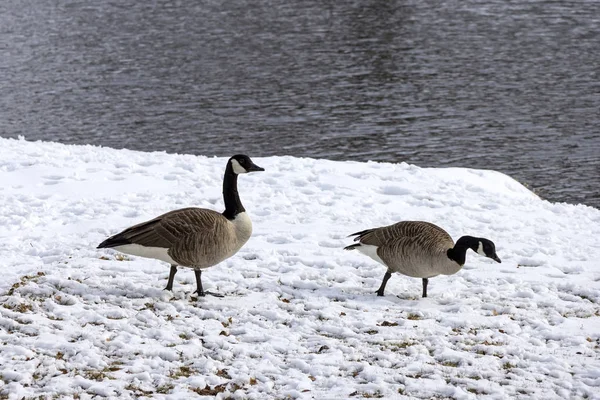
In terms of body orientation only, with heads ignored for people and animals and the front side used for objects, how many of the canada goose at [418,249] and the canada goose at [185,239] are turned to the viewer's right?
2

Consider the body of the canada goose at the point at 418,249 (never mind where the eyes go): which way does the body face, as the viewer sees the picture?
to the viewer's right

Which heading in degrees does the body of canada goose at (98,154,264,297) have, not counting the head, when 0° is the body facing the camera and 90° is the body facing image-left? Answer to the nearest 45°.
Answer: approximately 270°

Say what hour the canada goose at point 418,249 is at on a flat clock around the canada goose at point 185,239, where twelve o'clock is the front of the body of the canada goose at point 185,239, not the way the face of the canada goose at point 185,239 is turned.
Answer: the canada goose at point 418,249 is roughly at 12 o'clock from the canada goose at point 185,239.

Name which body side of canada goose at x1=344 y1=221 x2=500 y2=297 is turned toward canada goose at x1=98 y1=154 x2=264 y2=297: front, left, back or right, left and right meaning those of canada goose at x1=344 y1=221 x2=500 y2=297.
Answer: back
